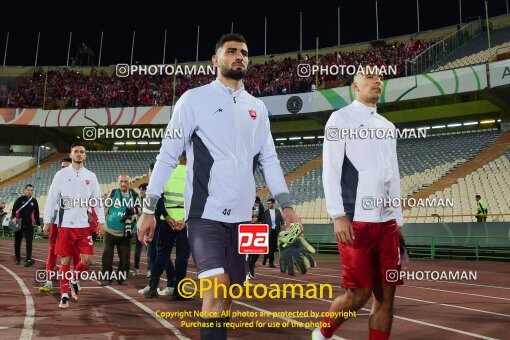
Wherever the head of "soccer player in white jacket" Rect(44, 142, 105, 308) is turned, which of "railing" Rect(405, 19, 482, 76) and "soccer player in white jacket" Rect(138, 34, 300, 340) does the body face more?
the soccer player in white jacket

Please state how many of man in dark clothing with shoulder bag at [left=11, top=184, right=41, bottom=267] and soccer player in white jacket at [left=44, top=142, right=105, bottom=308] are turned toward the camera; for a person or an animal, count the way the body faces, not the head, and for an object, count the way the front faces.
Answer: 2

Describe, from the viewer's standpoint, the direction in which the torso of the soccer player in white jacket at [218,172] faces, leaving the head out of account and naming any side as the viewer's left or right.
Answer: facing the viewer and to the right of the viewer

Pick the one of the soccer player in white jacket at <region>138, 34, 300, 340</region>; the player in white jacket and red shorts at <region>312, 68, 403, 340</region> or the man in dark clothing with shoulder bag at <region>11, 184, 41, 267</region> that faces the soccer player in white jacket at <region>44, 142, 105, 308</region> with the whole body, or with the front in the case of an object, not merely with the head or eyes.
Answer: the man in dark clothing with shoulder bag

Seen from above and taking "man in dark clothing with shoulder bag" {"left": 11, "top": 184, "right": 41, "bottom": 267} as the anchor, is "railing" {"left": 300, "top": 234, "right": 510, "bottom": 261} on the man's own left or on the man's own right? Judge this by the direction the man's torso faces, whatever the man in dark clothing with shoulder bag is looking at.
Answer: on the man's own left

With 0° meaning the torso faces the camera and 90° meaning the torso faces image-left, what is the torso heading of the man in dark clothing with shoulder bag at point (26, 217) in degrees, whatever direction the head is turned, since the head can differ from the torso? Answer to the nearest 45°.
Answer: approximately 0°

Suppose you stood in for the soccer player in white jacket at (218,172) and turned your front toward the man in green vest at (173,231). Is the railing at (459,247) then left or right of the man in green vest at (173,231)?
right

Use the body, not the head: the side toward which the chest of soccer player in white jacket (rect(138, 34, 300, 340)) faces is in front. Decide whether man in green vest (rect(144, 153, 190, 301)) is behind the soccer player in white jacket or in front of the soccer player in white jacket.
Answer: behind

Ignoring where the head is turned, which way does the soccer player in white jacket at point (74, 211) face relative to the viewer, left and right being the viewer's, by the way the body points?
facing the viewer

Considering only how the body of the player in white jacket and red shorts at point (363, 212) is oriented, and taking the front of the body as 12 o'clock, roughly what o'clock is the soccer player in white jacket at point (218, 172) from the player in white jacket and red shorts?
The soccer player in white jacket is roughly at 3 o'clock from the player in white jacket and red shorts.
